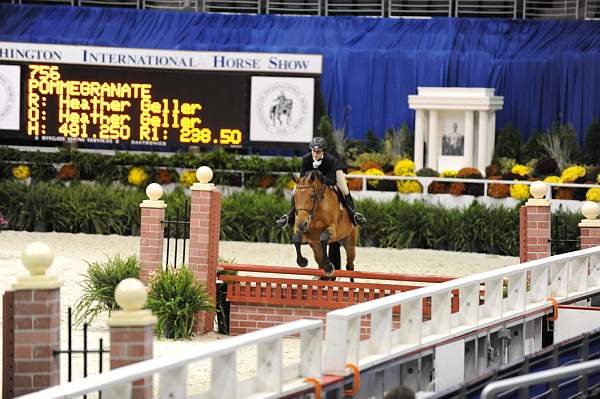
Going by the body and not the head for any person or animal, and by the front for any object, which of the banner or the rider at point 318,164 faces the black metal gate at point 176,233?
the banner

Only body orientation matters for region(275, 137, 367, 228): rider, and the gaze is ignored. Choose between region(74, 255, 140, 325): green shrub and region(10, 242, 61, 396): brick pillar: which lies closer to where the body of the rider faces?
the brick pillar

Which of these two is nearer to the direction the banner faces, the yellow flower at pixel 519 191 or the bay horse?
the bay horse

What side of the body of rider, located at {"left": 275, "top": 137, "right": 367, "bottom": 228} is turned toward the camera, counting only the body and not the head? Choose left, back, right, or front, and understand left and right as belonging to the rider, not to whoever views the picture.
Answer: front

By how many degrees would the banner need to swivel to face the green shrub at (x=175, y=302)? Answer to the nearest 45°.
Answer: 0° — it already faces it

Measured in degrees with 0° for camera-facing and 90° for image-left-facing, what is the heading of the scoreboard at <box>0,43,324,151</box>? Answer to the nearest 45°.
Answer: approximately 0°

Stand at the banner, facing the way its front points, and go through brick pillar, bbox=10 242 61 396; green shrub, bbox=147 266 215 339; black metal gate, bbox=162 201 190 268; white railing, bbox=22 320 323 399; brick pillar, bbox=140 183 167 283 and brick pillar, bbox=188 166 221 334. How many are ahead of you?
6

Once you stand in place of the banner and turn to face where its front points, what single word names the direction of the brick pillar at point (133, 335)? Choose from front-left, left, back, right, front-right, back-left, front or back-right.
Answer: front

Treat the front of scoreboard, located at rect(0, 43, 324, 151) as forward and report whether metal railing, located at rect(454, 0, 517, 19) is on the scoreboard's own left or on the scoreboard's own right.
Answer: on the scoreboard's own left

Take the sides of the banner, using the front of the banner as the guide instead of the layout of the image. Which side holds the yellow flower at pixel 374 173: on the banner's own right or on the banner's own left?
on the banner's own left

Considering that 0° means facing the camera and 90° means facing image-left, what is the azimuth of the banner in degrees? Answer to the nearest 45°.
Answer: approximately 0°

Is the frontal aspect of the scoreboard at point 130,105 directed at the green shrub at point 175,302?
yes

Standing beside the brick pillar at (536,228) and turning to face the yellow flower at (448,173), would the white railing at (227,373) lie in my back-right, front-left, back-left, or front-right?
back-left

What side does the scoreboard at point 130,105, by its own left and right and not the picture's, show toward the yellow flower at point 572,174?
left
